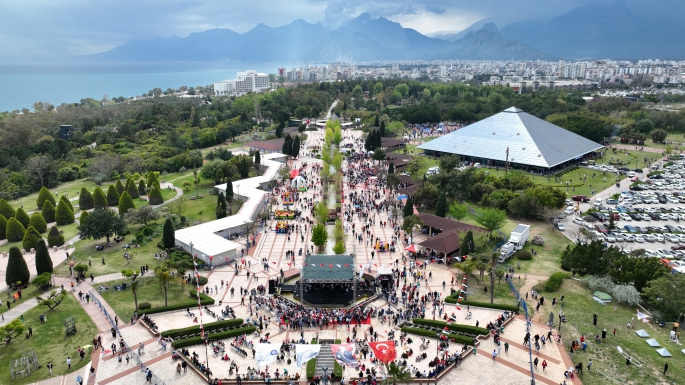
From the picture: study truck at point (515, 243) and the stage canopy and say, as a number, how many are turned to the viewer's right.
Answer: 0

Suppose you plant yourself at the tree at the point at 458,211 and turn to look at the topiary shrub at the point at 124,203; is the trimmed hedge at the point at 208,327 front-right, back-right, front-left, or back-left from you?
front-left

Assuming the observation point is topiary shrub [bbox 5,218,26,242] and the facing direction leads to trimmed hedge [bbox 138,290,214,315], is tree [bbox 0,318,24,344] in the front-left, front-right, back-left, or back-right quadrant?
front-right

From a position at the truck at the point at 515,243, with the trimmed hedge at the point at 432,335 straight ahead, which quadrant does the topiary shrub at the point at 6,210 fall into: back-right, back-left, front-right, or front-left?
front-right

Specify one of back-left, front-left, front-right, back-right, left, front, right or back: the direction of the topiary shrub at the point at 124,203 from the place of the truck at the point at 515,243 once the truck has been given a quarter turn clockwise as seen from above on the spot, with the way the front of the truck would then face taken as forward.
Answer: front-left

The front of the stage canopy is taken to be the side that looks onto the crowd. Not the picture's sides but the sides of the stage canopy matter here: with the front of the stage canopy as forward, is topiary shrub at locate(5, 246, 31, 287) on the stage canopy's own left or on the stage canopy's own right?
on the stage canopy's own right

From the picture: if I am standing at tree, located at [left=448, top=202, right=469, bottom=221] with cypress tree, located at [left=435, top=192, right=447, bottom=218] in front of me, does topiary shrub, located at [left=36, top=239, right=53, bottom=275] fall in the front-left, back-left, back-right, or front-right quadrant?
front-left

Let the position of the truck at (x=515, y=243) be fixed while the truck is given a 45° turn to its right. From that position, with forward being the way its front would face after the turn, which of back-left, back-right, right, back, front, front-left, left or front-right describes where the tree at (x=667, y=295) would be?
back-left

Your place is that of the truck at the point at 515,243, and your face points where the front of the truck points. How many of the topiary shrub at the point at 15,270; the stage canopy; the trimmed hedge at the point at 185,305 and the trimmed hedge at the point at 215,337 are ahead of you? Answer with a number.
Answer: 4

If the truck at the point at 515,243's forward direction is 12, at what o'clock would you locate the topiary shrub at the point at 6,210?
The topiary shrub is roughly at 1 o'clock from the truck.

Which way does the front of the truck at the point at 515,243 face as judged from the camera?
facing the viewer and to the left of the viewer

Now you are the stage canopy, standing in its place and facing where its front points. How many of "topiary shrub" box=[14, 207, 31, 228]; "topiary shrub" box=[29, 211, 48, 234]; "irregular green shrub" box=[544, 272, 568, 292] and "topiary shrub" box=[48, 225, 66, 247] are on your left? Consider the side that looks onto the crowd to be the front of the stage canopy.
1

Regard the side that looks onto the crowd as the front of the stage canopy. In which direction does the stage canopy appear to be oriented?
toward the camera

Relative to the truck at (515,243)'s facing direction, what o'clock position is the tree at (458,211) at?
The tree is roughly at 3 o'clock from the truck.

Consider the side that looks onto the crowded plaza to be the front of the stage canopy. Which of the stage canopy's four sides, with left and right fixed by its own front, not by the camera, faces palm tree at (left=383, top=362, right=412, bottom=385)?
front

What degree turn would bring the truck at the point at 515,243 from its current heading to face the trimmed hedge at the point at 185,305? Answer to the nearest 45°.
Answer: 0° — it already faces it

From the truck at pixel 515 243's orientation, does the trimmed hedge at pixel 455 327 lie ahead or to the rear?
ahead

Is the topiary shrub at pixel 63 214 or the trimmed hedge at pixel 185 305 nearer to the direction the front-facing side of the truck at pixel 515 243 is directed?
the trimmed hedge

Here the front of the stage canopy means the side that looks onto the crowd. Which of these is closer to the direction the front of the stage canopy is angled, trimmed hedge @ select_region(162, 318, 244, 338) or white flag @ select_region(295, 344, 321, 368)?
the white flag
